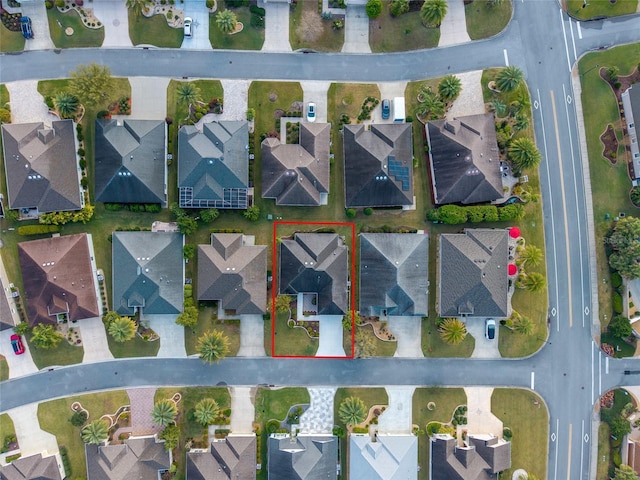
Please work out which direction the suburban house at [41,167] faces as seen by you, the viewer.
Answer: facing away from the viewer

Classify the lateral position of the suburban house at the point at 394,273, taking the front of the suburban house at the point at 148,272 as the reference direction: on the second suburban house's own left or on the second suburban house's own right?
on the second suburban house's own left

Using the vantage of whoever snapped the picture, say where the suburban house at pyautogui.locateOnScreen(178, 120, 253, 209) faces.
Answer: facing away from the viewer

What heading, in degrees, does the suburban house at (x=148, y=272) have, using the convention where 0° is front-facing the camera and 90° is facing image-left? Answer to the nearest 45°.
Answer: approximately 0°

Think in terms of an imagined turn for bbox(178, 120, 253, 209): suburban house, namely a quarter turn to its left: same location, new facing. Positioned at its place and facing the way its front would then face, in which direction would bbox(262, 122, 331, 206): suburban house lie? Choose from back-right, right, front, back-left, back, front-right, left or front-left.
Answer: back

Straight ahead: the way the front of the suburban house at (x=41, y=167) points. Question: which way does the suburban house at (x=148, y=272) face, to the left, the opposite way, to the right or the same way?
the opposite way

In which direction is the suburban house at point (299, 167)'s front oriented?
away from the camera

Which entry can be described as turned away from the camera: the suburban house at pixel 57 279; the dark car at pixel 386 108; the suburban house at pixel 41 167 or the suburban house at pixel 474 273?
the suburban house at pixel 41 167

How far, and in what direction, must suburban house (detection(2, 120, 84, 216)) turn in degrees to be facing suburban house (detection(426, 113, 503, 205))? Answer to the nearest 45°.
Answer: approximately 135° to its right

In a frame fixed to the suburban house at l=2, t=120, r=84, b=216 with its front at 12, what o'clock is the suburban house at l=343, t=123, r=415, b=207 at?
the suburban house at l=343, t=123, r=415, b=207 is roughly at 4 o'clock from the suburban house at l=2, t=120, r=84, b=216.

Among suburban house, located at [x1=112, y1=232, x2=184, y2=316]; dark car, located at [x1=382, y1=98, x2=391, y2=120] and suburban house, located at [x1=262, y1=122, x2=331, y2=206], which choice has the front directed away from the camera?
suburban house, located at [x1=262, y1=122, x2=331, y2=206]

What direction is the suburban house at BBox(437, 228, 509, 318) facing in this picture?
toward the camera

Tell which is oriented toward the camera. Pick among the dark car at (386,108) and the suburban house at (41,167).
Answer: the dark car

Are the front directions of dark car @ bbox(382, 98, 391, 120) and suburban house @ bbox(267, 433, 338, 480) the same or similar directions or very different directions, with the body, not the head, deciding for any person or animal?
very different directions
